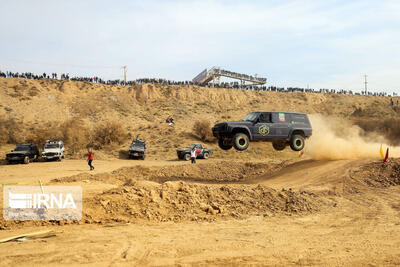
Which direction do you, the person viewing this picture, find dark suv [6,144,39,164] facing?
facing the viewer and to the left of the viewer

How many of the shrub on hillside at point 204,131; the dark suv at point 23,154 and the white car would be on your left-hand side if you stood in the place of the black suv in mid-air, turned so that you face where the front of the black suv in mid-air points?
0

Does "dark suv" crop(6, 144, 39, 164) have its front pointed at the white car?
no

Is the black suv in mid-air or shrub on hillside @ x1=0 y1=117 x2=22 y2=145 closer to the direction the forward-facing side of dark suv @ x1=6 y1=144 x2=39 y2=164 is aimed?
the black suv in mid-air

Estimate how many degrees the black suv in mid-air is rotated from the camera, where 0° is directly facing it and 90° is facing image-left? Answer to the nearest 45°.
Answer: approximately 45°

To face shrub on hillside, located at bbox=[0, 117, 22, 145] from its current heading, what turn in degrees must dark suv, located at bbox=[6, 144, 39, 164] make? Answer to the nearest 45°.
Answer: approximately 135° to its right

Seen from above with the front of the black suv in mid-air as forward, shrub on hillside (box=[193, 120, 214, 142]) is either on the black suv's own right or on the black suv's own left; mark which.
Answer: on the black suv's own right

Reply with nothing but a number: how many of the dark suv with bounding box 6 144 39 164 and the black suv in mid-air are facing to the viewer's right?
0

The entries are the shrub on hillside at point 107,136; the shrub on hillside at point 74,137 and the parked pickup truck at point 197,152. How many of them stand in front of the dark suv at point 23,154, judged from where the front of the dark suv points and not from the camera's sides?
0

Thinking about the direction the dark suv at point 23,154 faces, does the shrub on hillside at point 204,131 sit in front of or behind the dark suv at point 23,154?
behind

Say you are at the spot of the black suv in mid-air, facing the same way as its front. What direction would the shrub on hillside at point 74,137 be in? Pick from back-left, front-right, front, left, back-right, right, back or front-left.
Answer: right

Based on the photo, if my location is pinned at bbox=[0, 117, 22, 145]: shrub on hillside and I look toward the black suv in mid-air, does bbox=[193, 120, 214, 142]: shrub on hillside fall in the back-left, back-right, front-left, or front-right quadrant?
front-left

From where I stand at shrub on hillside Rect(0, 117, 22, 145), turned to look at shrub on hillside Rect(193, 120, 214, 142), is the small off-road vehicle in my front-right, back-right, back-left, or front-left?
front-right

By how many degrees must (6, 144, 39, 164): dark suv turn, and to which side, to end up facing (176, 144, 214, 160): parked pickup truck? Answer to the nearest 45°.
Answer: approximately 135° to its left
